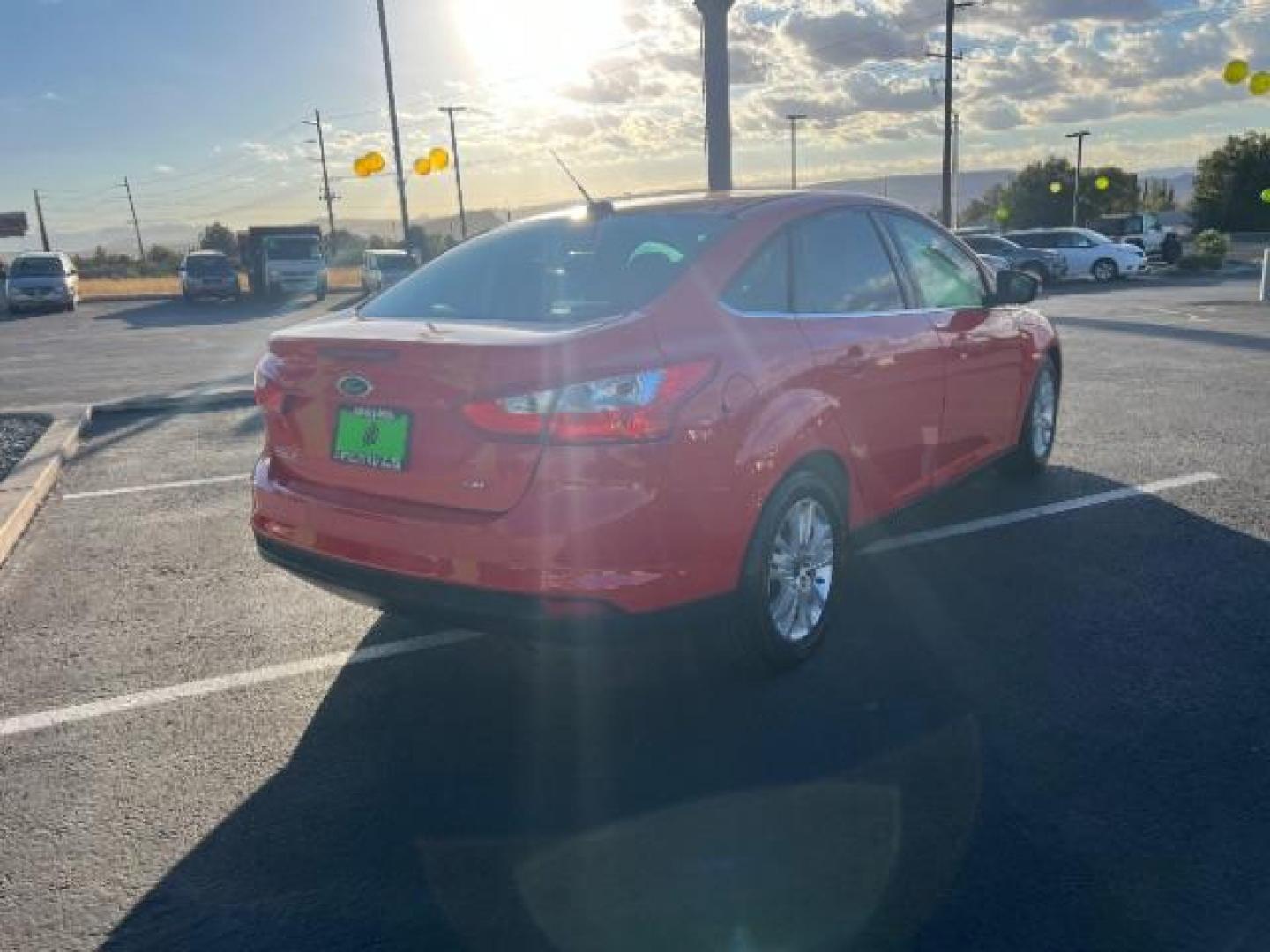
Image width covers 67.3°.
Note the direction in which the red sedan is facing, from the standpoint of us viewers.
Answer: facing away from the viewer and to the right of the viewer

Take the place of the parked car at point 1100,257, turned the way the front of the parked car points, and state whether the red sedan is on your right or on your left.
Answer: on your right

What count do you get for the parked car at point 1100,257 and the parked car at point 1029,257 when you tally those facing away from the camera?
0

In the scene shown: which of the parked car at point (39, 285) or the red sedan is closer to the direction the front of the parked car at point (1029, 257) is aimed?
the red sedan

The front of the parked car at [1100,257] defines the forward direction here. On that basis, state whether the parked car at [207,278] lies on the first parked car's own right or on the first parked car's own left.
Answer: on the first parked car's own right

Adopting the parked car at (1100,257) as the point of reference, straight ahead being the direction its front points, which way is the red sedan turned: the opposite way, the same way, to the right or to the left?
to the left

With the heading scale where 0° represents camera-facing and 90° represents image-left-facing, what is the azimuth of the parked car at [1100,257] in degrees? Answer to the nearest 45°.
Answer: approximately 315°

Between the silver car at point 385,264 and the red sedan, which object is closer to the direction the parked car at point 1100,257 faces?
the red sedan

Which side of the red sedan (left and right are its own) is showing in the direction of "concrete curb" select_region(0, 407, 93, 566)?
left

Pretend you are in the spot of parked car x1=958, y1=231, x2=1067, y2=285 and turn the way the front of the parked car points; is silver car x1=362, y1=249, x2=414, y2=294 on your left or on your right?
on your right

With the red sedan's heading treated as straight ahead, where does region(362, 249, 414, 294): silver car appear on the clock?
The silver car is roughly at 10 o'clock from the red sedan.

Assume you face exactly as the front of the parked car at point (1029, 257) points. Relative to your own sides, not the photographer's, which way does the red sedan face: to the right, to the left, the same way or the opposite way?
to the left
